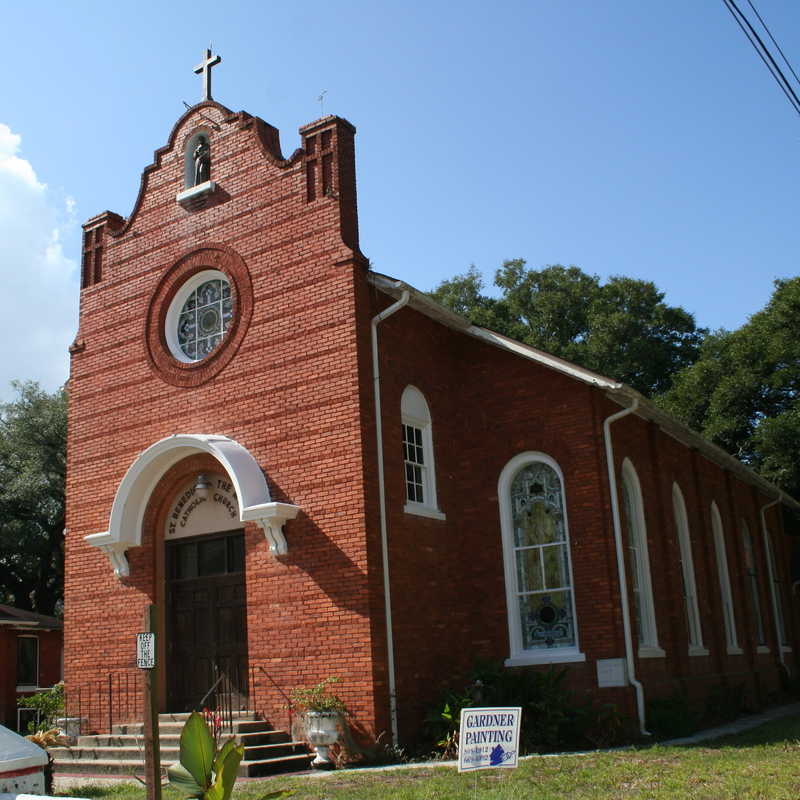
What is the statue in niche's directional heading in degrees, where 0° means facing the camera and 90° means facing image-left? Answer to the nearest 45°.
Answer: approximately 45°

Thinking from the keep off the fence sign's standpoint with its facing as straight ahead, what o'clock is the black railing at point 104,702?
The black railing is roughly at 6 o'clock from the keep off the fence sign.

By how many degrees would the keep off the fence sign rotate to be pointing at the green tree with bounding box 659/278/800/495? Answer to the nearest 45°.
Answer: approximately 135° to its left

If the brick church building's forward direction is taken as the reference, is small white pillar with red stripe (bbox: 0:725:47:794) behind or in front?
in front

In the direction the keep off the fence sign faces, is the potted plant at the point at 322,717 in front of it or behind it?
behind

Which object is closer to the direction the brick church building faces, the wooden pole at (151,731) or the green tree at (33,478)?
the wooden pole

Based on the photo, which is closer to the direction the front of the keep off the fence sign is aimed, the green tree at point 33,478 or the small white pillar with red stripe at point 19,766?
the small white pillar with red stripe

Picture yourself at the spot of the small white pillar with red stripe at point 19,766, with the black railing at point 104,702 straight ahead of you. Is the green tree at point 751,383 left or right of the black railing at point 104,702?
right
